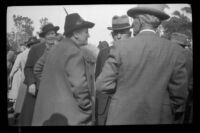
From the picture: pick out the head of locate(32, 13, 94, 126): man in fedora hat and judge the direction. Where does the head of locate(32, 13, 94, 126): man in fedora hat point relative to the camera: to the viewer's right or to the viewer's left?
to the viewer's right

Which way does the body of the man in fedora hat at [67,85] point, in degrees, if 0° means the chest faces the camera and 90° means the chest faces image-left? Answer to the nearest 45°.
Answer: approximately 225°

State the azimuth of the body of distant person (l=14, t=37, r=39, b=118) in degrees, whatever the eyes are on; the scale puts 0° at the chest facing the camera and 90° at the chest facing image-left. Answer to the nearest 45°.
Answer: approximately 270°

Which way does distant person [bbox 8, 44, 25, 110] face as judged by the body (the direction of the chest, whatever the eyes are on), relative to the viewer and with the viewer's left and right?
facing to the right of the viewer
